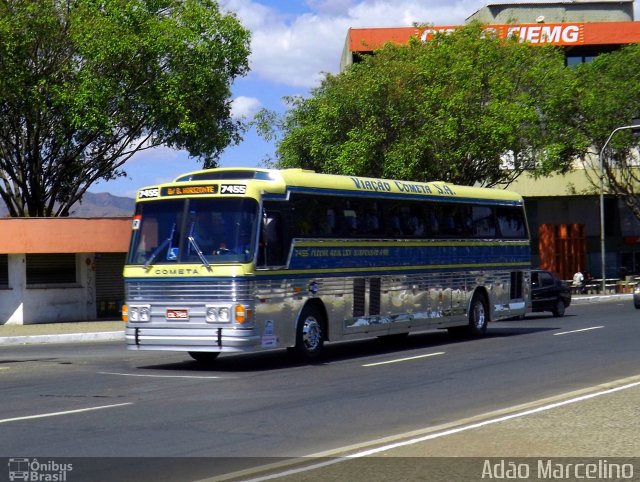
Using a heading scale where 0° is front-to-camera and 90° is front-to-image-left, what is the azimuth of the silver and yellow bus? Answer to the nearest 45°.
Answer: approximately 45°

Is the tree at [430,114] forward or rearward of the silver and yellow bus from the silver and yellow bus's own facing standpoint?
rearward

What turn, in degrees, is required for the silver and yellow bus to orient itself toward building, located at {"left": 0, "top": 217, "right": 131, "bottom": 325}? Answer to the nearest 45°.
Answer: approximately 90° to its right

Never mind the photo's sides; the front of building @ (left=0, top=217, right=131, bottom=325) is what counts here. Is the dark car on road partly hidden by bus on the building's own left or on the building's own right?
on the building's own left

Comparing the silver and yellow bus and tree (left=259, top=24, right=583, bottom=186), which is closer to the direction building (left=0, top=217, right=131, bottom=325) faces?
the silver and yellow bus

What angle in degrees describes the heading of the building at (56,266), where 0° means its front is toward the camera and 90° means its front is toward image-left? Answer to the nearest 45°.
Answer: approximately 0°

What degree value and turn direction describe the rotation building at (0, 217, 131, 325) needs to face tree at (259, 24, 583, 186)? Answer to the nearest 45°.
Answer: approximately 90° to its left

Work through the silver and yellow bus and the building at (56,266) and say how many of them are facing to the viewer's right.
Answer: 0
